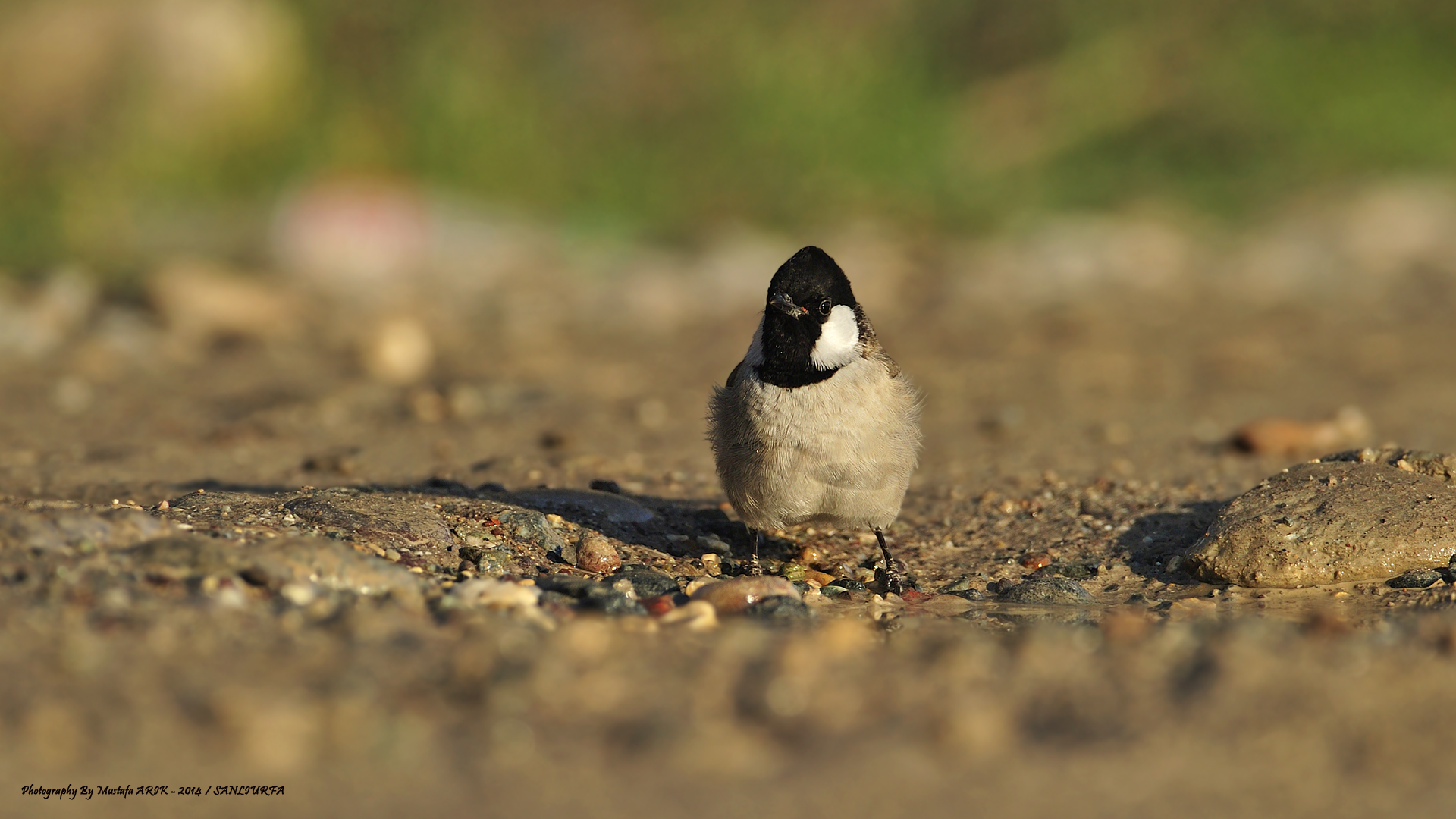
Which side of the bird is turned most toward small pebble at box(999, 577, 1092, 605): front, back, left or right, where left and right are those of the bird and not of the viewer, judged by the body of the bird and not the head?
left

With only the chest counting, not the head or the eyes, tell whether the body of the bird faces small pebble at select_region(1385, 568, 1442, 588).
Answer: no

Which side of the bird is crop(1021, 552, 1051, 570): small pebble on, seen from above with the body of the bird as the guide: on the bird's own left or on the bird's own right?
on the bird's own left

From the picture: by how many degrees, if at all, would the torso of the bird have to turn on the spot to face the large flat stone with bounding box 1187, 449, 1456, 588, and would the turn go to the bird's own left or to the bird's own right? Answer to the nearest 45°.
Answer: approximately 90° to the bird's own left

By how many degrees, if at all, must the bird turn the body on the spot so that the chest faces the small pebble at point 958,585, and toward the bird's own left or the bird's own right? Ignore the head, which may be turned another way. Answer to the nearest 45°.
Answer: approximately 90° to the bird's own left

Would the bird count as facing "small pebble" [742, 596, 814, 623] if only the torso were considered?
yes

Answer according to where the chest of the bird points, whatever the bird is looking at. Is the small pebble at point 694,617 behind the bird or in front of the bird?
in front

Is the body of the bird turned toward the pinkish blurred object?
no

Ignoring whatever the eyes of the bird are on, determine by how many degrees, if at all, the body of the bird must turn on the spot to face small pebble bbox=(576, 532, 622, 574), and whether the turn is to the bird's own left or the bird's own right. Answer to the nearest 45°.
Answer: approximately 90° to the bird's own right

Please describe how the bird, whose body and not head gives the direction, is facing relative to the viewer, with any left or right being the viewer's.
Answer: facing the viewer

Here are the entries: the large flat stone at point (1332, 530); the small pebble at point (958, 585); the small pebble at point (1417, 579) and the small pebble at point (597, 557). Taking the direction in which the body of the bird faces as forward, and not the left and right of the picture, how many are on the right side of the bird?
1

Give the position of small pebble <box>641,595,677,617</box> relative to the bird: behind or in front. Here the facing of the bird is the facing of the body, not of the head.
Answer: in front
